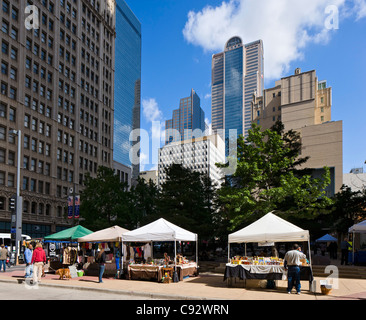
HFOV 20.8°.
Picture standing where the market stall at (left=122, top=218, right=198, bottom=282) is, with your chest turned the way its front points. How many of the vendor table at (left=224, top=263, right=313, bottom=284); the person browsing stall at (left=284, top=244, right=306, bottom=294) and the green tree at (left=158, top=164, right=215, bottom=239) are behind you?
1

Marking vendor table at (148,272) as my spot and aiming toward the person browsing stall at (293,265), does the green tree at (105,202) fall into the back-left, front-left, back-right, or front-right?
back-left

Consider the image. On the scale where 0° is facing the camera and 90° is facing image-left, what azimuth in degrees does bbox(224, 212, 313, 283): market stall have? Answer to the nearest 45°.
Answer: approximately 0°

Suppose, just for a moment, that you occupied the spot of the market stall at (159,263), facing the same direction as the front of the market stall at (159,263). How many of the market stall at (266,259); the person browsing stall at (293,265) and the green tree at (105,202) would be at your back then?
1

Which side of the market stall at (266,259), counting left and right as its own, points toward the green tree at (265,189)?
back

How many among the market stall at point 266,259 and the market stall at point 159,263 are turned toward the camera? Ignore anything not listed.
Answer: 2

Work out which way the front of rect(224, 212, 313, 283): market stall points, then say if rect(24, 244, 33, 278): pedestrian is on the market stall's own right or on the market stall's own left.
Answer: on the market stall's own right

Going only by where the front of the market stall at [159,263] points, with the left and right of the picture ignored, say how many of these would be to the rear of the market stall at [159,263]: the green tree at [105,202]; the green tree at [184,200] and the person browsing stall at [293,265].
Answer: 2

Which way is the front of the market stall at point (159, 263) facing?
toward the camera
